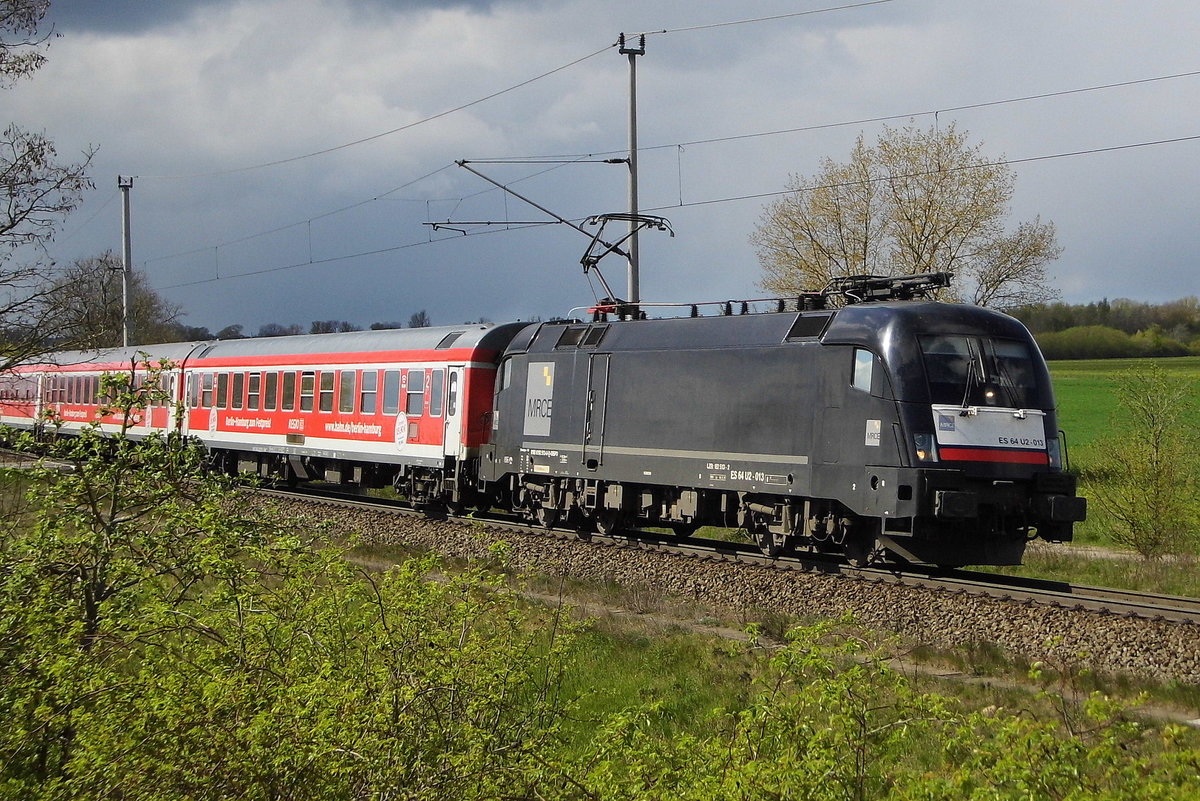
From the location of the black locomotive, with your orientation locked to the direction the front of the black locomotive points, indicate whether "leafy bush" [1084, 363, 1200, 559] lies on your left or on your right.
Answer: on your left

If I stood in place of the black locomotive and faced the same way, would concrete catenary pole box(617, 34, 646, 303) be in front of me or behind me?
behind

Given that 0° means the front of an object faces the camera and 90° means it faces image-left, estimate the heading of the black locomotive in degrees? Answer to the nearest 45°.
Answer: approximately 315°

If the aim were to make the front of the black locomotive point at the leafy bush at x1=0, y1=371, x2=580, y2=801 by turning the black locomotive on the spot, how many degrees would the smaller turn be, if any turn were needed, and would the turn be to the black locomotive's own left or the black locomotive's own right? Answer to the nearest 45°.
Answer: approximately 90° to the black locomotive's own right
